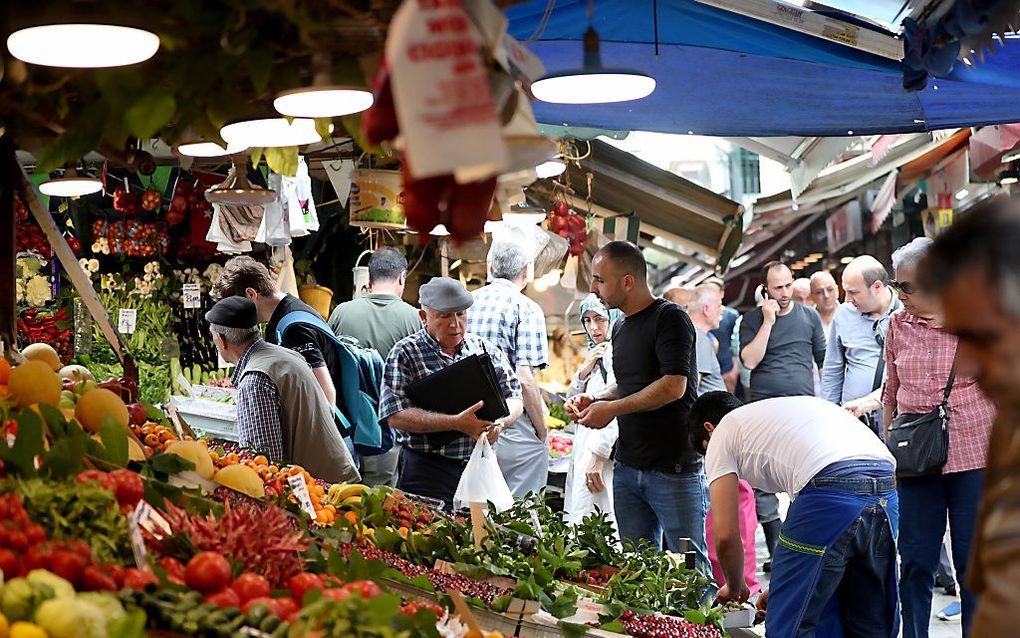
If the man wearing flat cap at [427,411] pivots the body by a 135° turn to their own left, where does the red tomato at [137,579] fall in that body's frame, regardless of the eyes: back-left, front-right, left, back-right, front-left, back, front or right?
back

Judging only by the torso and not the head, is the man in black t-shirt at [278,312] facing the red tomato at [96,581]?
no

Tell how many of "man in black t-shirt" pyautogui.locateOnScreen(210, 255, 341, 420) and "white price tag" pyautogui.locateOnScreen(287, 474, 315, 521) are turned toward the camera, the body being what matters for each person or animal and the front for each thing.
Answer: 1

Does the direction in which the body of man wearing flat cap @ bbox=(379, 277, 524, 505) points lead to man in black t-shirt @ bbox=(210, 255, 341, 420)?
no

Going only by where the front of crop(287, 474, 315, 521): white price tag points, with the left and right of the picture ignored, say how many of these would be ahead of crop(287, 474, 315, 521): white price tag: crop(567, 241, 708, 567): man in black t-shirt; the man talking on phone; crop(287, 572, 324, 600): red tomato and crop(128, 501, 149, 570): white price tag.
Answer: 2

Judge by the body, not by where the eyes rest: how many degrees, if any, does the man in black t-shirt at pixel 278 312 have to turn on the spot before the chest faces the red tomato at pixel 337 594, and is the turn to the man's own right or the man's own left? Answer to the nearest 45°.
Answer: approximately 90° to the man's own left

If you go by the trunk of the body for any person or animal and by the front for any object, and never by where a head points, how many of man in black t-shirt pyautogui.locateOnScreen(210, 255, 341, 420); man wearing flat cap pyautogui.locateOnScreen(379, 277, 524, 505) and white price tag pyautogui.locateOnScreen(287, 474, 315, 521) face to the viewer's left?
1

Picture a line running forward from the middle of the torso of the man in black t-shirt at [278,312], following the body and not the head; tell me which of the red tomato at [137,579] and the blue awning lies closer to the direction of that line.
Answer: the red tomato

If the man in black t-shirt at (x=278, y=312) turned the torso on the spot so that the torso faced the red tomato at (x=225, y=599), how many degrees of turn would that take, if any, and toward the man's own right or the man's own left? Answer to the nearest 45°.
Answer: approximately 90° to the man's own left

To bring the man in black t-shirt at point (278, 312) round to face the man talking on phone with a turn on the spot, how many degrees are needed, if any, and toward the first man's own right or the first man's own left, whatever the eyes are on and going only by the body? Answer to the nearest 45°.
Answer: approximately 135° to the first man's own right

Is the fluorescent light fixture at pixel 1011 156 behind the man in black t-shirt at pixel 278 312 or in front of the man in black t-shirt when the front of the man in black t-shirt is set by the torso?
behind

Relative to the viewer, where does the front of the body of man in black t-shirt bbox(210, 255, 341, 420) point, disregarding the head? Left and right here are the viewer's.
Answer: facing to the left of the viewer

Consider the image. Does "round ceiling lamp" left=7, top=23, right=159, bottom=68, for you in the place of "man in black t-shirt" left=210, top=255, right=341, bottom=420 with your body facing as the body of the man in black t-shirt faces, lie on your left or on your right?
on your left

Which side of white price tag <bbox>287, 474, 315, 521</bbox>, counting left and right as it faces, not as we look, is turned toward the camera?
front

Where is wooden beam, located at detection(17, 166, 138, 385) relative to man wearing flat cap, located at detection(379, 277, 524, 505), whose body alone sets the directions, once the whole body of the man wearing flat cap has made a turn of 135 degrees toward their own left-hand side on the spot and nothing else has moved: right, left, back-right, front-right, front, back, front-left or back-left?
back-left

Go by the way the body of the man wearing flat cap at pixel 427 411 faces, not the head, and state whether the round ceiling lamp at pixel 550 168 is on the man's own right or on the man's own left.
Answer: on the man's own left
